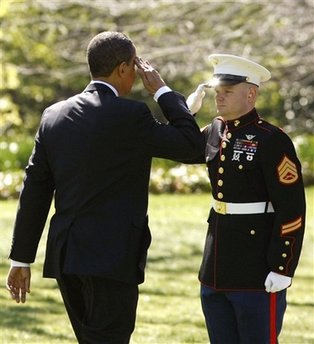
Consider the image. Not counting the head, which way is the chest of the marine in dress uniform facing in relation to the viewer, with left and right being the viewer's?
facing the viewer and to the left of the viewer

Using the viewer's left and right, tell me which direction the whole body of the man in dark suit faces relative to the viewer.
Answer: facing away from the viewer and to the right of the viewer

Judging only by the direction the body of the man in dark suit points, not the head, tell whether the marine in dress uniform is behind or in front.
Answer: in front

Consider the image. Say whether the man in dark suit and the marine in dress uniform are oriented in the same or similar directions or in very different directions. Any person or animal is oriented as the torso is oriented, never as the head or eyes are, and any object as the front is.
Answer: very different directions

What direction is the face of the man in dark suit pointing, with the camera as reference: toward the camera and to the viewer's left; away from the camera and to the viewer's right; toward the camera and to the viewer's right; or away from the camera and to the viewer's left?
away from the camera and to the viewer's right

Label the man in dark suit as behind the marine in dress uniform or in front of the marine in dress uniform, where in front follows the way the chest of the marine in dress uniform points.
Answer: in front
